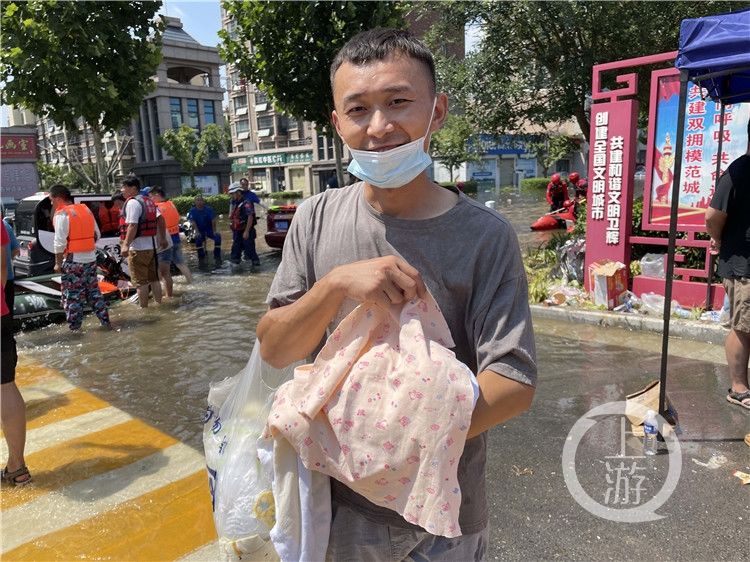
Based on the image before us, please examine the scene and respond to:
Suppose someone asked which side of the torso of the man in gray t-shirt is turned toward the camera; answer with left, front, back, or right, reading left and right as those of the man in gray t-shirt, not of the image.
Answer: front

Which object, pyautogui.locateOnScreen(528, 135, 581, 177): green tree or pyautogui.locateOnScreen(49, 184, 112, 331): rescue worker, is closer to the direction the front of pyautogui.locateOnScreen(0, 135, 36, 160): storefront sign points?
the rescue worker

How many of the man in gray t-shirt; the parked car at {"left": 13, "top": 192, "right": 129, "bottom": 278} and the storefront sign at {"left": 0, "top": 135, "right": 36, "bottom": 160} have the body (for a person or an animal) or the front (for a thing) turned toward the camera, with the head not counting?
2

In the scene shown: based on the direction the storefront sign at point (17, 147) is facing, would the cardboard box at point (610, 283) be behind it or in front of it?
in front

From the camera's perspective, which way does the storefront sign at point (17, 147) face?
toward the camera

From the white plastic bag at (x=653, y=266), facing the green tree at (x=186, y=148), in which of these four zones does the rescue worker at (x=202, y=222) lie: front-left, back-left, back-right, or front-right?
front-left

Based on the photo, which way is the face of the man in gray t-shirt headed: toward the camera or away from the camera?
toward the camera

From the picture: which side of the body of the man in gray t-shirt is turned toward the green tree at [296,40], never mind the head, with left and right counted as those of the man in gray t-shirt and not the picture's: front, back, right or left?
back

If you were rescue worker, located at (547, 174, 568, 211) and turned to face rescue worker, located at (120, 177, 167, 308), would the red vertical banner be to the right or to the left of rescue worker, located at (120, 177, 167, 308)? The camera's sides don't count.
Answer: left

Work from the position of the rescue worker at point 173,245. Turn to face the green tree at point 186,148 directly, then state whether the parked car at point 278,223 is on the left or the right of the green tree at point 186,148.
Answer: right
